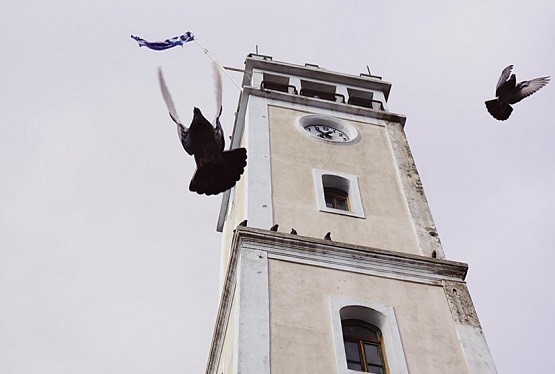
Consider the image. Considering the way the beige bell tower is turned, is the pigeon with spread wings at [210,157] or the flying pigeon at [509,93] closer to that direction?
the pigeon with spread wings

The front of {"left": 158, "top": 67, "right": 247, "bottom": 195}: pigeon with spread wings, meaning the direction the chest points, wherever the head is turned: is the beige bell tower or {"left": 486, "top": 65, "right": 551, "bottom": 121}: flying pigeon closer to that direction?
the beige bell tower

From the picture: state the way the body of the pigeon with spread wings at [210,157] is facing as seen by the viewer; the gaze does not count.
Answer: away from the camera

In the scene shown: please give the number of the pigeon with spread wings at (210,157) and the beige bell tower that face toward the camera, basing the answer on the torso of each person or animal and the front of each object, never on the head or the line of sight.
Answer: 1

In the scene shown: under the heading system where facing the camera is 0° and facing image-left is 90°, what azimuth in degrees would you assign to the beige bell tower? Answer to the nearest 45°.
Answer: approximately 0°

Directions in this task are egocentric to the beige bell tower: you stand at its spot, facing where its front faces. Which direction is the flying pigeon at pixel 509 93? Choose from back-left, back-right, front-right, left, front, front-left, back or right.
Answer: left

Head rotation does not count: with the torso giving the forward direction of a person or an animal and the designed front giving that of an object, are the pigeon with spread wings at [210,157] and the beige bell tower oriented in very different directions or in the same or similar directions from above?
very different directions

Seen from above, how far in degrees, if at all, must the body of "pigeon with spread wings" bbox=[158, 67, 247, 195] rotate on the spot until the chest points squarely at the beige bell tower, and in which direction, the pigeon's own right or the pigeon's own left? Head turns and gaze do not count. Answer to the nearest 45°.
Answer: approximately 45° to the pigeon's own right

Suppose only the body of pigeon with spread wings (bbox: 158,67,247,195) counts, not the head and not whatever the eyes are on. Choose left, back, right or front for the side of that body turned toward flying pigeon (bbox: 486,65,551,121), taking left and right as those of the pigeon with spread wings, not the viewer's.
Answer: right
